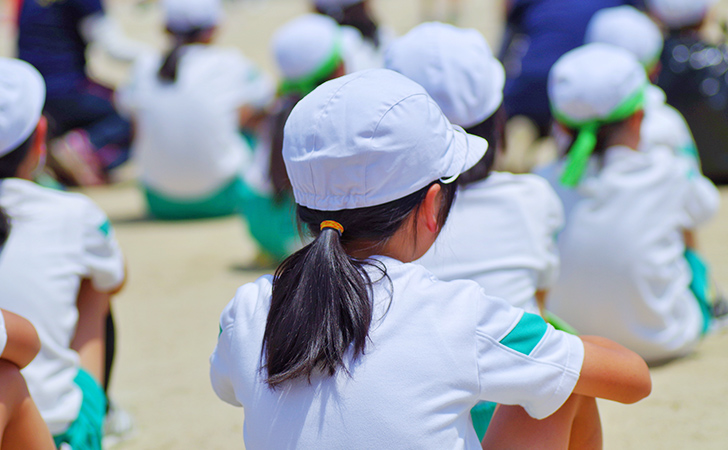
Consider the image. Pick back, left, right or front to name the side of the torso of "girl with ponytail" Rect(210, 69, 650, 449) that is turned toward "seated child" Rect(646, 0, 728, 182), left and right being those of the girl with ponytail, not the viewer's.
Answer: front

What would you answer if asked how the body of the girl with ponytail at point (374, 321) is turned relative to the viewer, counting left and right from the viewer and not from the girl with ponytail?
facing away from the viewer and to the right of the viewer

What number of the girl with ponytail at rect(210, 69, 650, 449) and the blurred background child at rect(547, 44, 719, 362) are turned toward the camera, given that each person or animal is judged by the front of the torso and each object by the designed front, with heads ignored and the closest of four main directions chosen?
0

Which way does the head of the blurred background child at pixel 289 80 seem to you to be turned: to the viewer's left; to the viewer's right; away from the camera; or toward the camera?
away from the camera

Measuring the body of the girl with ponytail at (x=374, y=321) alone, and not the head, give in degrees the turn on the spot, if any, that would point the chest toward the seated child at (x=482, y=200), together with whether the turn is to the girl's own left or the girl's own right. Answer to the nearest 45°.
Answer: approximately 45° to the girl's own left

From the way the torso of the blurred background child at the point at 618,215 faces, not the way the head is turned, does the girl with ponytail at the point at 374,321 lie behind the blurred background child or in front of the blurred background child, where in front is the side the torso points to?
behind

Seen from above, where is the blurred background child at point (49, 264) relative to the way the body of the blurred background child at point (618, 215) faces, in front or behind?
behind

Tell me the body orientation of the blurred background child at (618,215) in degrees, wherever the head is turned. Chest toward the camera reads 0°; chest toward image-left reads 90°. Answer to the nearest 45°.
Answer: approximately 225°

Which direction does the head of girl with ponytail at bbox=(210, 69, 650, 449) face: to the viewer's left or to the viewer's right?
to the viewer's right

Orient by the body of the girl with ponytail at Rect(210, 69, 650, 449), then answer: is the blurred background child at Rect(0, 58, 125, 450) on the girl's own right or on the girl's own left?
on the girl's own left

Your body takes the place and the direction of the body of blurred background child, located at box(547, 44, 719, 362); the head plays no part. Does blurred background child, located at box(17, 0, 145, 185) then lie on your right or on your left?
on your left
